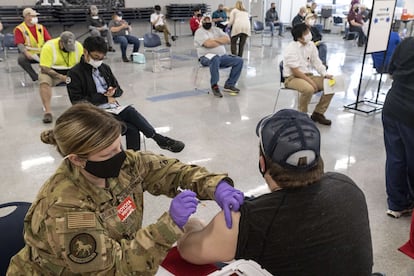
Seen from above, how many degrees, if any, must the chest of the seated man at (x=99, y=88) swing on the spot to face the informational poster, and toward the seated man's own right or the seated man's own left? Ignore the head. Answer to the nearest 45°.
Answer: approximately 45° to the seated man's own left

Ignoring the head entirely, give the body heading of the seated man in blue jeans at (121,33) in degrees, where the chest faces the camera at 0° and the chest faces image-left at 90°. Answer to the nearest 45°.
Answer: approximately 315°

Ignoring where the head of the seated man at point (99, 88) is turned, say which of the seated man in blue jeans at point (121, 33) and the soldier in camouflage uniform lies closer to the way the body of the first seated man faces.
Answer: the soldier in camouflage uniform

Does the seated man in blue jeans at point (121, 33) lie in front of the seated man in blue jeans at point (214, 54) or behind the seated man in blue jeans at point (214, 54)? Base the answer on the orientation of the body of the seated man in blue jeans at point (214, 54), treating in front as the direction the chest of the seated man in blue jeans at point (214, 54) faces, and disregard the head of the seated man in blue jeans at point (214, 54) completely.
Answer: behind

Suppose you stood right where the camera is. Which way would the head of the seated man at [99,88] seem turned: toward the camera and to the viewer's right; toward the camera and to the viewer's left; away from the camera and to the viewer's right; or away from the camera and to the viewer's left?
toward the camera and to the viewer's right

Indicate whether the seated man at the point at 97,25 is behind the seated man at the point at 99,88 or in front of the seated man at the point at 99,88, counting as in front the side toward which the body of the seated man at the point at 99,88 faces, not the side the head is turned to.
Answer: behind
